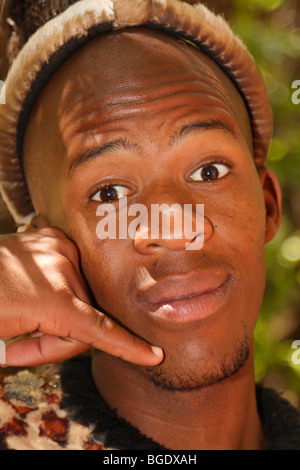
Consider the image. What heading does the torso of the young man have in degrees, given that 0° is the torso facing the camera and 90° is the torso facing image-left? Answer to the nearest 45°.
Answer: approximately 0°
